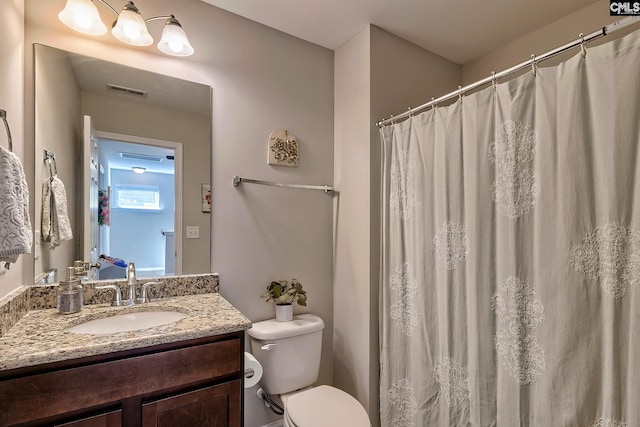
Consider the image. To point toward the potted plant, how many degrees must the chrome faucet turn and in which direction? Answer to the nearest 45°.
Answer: approximately 90° to its left

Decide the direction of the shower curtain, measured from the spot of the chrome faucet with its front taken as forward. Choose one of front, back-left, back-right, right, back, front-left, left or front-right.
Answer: front-left

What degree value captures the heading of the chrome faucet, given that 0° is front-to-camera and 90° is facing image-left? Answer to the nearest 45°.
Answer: approximately 0°

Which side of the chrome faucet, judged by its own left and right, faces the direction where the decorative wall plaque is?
left

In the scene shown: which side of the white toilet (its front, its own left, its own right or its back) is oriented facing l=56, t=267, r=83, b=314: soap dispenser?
right

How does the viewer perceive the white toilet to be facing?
facing the viewer and to the right of the viewer

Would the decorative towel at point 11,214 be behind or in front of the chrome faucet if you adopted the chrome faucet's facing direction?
in front

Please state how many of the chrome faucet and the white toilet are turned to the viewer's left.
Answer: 0
